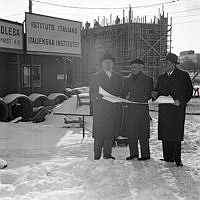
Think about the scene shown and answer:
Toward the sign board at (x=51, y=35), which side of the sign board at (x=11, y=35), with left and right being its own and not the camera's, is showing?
left

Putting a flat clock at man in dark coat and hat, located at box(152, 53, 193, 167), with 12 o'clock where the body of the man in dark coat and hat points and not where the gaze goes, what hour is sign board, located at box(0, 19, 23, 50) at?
The sign board is roughly at 3 o'clock from the man in dark coat and hat.

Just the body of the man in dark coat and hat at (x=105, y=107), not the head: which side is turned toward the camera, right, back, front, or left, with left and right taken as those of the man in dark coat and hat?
front

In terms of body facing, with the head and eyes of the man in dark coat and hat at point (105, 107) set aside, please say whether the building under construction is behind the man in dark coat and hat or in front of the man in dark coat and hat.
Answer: behind

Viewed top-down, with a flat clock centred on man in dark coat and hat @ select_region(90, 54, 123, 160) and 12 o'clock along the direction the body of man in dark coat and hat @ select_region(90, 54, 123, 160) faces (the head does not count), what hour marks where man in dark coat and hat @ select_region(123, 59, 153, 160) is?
man in dark coat and hat @ select_region(123, 59, 153, 160) is roughly at 9 o'clock from man in dark coat and hat @ select_region(90, 54, 123, 160).

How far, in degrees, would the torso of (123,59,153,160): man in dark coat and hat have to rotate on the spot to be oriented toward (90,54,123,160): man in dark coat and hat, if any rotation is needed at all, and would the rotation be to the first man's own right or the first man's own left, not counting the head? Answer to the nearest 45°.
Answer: approximately 45° to the first man's own right

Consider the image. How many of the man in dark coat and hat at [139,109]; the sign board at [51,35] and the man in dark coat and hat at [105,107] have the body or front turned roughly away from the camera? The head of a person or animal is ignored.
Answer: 0

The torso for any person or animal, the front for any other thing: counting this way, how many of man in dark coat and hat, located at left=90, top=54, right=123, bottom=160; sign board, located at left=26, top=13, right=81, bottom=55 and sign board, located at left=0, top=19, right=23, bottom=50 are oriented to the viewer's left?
0

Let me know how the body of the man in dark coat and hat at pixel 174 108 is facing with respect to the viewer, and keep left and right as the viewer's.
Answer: facing the viewer and to the left of the viewer

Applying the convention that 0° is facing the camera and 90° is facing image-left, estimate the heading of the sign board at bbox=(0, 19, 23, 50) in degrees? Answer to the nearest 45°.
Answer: approximately 315°

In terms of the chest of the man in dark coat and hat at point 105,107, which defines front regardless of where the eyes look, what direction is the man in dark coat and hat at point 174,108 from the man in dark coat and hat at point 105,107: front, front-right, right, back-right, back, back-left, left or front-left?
left
